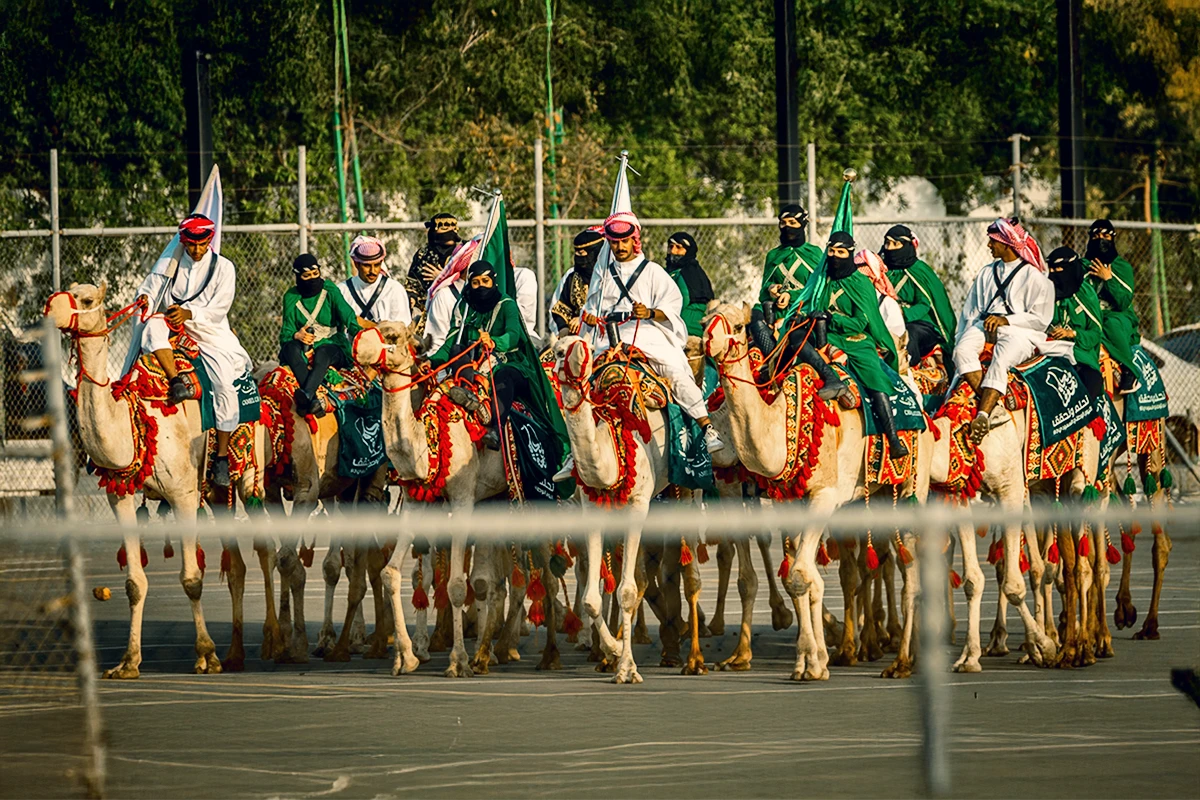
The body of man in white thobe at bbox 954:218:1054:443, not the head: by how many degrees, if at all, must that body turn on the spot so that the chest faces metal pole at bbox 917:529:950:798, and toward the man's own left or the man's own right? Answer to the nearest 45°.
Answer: approximately 45° to the man's own left

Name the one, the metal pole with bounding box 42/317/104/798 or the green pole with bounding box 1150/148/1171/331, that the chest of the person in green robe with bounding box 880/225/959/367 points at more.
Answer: the metal pole

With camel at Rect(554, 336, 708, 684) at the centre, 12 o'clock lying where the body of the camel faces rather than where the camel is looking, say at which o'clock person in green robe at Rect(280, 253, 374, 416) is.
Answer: The person in green robe is roughly at 3 o'clock from the camel.

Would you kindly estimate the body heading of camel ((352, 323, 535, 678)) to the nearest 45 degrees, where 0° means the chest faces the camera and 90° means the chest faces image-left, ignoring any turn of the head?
approximately 45°

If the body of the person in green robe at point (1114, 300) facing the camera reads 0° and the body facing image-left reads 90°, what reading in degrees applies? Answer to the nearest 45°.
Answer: approximately 45°

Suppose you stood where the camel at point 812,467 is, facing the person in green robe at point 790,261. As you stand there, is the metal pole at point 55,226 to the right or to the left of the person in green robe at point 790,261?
left

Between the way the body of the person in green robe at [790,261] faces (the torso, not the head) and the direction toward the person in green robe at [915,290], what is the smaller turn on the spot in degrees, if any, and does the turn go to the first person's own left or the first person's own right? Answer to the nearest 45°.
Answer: approximately 135° to the first person's own left

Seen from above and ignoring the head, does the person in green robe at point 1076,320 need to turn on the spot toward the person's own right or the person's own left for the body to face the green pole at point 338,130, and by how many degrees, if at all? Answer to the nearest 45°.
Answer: approximately 90° to the person's own right

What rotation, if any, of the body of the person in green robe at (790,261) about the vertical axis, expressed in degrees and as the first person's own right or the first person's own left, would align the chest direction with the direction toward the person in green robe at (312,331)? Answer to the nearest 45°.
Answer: approximately 45° to the first person's own right

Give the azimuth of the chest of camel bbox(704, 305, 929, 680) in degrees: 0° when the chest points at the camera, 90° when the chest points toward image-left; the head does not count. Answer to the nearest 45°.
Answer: approximately 45°
